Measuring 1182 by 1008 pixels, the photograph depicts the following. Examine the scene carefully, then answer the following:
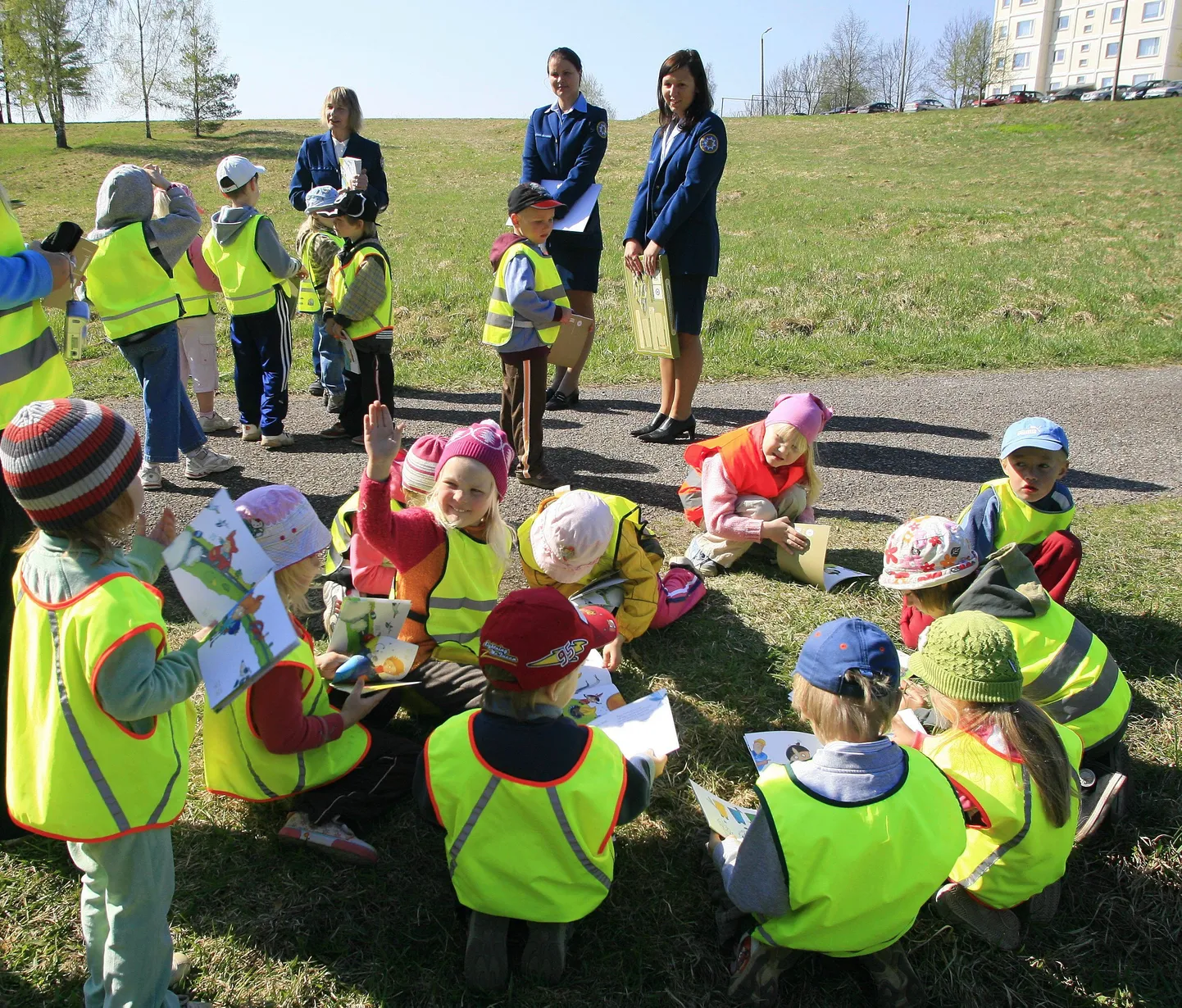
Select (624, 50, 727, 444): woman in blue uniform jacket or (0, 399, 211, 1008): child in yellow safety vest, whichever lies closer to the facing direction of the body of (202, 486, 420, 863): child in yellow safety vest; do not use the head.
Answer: the woman in blue uniform jacket

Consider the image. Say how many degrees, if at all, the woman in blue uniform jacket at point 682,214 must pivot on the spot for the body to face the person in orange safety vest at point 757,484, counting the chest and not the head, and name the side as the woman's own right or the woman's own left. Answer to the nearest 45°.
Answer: approximately 45° to the woman's own left

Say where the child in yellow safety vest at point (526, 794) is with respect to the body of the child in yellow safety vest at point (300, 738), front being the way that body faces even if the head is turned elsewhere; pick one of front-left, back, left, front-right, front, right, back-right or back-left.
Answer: front-right

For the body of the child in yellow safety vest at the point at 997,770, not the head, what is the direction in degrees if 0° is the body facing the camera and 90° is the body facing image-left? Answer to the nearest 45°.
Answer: approximately 135°

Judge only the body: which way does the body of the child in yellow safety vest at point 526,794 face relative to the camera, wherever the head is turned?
away from the camera

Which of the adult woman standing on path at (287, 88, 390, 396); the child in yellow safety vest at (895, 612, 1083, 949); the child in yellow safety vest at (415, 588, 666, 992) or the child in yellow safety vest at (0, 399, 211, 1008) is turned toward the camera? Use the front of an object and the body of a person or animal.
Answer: the adult woman standing on path

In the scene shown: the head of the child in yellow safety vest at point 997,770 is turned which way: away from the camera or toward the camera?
away from the camera

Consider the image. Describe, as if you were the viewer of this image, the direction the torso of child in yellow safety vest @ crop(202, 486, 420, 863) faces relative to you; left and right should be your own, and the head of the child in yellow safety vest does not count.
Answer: facing to the right of the viewer

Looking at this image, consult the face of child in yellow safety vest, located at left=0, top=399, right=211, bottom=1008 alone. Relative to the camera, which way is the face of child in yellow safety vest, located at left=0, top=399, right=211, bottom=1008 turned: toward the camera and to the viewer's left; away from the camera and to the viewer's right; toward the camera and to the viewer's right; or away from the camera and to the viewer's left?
away from the camera and to the viewer's right

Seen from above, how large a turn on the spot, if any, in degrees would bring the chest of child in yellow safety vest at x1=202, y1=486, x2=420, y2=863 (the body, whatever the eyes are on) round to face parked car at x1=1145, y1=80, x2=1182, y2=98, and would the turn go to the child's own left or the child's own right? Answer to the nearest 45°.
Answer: approximately 45° to the child's own left

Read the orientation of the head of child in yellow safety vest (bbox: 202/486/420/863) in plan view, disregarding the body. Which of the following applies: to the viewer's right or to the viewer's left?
to the viewer's right

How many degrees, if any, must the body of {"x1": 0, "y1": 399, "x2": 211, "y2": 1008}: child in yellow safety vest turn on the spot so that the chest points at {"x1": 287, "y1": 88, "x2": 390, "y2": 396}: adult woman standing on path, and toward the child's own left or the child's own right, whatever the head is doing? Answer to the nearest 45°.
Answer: approximately 45° to the child's own left
